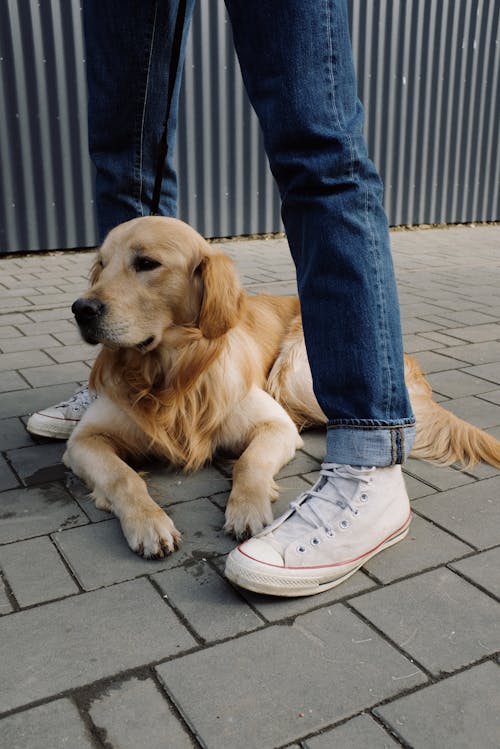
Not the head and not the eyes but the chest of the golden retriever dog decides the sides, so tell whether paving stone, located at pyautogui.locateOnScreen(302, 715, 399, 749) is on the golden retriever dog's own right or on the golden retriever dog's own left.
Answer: on the golden retriever dog's own left

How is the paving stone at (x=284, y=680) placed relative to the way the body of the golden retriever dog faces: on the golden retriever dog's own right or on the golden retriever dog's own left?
on the golden retriever dog's own left

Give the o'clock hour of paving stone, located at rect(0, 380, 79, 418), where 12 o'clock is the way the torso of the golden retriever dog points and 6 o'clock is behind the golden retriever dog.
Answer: The paving stone is roughly at 3 o'clock from the golden retriever dog.

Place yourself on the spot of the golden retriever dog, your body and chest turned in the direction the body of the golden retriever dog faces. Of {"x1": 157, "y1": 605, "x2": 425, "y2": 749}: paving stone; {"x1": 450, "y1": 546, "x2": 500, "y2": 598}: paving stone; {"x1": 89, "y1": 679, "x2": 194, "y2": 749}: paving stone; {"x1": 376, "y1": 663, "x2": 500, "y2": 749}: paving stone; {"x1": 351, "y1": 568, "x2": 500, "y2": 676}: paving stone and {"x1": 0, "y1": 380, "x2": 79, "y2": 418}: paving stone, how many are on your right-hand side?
1

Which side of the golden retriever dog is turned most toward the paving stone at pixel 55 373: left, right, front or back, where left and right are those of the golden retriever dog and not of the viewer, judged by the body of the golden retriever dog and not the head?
right

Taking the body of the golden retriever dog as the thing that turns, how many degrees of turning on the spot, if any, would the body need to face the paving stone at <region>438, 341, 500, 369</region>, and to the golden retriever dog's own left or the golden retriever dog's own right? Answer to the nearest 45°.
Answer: approximately 180°

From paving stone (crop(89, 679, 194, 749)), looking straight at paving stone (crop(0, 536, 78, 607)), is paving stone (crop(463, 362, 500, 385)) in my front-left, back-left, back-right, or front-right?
front-right

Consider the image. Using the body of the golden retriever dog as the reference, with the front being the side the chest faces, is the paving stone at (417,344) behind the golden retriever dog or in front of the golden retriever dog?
behind

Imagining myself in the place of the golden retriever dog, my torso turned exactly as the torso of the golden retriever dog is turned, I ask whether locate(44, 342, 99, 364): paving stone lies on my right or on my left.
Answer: on my right

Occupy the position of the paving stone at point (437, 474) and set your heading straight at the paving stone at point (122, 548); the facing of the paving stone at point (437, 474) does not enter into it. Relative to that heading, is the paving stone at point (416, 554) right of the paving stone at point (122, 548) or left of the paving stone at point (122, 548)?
left

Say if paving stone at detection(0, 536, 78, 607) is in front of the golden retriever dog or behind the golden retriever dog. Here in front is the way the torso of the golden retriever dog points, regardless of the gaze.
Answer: in front

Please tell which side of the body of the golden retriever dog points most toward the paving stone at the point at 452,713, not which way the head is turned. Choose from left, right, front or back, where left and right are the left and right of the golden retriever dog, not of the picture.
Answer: left

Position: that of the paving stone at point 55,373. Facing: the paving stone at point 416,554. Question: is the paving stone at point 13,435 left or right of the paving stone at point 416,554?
right

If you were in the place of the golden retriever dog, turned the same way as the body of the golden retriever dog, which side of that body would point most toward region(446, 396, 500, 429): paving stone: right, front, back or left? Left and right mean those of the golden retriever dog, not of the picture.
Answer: back

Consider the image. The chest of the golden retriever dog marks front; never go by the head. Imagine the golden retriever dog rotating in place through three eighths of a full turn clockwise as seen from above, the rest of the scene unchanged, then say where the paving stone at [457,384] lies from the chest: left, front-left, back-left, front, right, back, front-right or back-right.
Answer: front-right

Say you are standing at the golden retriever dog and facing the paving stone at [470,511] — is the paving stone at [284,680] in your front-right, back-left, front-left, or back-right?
front-right

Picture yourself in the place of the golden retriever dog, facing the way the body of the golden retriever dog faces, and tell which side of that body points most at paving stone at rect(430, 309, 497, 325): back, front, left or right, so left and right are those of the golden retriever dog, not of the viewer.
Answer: back

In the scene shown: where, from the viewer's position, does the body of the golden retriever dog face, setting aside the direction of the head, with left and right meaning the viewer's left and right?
facing the viewer and to the left of the viewer

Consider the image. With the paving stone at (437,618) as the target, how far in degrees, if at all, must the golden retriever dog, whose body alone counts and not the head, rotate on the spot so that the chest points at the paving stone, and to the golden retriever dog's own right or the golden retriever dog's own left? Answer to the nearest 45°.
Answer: approximately 90° to the golden retriever dog's own left
